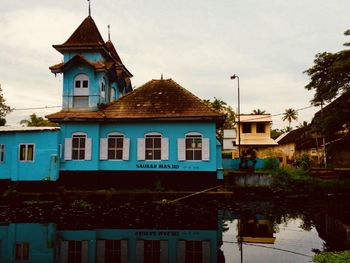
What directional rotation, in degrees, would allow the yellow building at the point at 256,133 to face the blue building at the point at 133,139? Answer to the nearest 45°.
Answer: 0° — it already faces it

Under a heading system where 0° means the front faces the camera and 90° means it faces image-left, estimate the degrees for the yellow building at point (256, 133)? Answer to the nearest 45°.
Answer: approximately 0°
